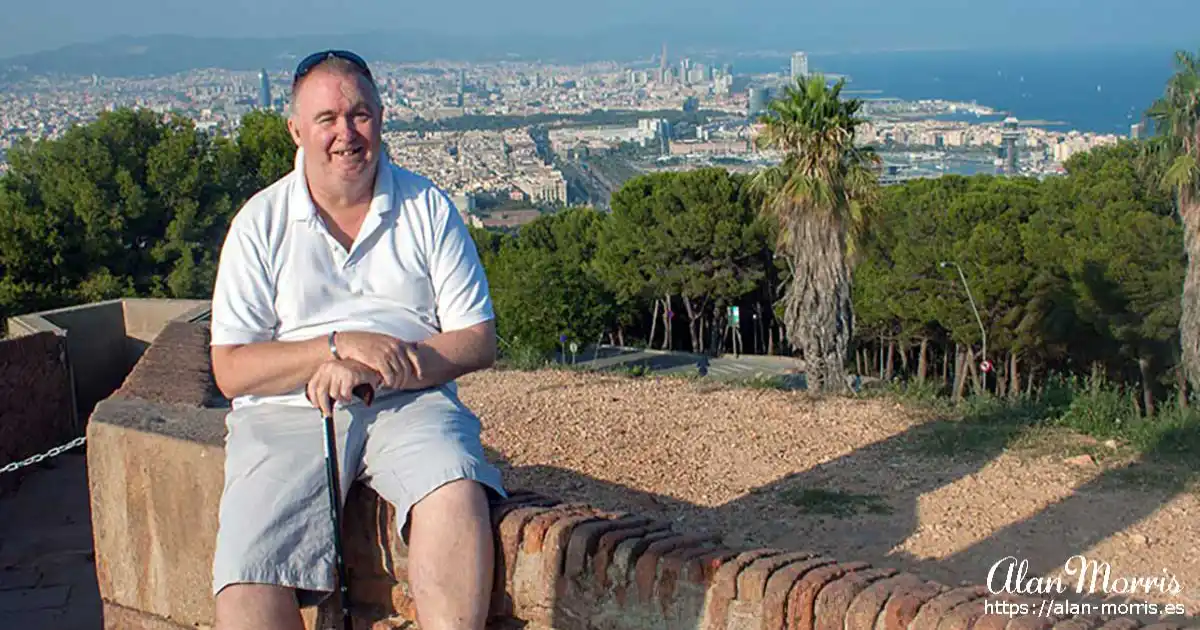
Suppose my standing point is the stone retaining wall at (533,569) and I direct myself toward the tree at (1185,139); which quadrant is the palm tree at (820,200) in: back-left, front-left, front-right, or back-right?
front-left

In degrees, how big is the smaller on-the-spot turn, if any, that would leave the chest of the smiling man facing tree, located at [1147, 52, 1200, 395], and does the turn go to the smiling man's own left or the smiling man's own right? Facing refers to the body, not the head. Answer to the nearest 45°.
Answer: approximately 135° to the smiling man's own left

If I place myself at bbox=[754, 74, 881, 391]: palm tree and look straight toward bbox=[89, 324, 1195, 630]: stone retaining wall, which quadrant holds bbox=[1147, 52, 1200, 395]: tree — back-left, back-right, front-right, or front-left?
back-left

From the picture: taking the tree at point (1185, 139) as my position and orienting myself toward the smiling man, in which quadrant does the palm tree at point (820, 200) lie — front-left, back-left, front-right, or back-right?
front-right

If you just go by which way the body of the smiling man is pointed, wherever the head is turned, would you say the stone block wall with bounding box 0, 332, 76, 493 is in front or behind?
behind

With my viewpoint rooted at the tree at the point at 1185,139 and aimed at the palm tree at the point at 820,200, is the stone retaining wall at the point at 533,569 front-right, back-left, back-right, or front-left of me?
front-left

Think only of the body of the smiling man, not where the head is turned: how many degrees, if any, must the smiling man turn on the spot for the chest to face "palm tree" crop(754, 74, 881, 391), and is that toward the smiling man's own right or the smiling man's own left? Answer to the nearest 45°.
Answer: approximately 135° to the smiling man's own left

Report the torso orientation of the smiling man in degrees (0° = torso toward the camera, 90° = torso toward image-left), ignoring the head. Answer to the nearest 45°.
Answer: approximately 0°
